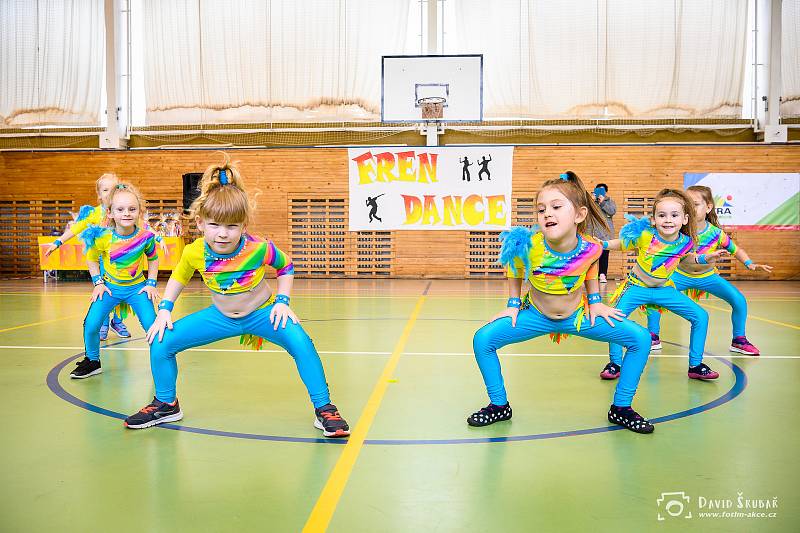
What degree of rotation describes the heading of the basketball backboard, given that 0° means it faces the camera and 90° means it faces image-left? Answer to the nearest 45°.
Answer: approximately 0°

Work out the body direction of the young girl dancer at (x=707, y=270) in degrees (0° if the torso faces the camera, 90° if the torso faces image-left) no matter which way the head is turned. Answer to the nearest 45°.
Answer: approximately 0°

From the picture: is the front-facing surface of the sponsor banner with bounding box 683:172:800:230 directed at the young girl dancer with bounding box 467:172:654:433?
yes

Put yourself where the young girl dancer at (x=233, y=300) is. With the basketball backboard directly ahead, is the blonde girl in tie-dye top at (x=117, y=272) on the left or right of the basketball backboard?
left
